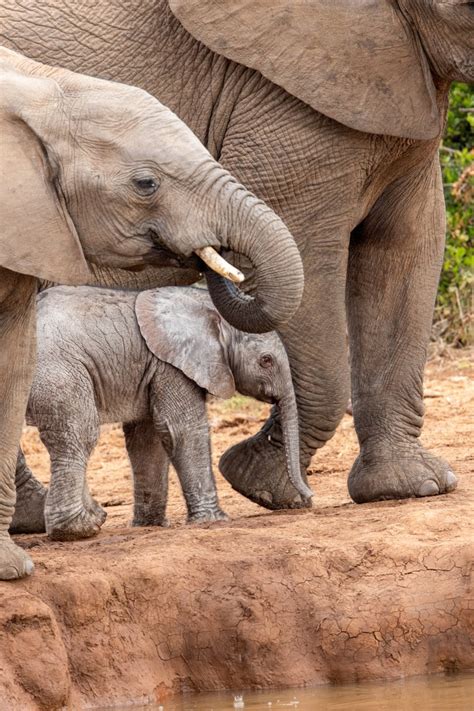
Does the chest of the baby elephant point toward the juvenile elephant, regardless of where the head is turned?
no

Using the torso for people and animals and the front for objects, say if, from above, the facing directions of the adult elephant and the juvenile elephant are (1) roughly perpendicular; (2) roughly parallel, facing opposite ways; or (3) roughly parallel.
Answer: roughly parallel

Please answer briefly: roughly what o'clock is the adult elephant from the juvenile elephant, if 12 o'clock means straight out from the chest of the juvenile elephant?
The adult elephant is roughly at 10 o'clock from the juvenile elephant.

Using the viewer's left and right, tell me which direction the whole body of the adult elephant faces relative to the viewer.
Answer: facing to the right of the viewer

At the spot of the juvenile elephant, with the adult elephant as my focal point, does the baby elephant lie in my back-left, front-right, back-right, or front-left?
front-left

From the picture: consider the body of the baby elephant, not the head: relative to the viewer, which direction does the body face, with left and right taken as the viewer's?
facing to the right of the viewer

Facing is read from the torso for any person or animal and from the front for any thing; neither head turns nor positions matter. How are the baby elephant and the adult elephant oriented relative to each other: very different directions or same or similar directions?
same or similar directions

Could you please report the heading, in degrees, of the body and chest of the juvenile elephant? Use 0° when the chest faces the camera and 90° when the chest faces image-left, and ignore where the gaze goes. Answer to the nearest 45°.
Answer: approximately 270°

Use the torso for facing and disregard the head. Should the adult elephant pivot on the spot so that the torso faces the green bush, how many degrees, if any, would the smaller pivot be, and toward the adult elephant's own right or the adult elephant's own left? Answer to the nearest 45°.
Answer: approximately 90° to the adult elephant's own left

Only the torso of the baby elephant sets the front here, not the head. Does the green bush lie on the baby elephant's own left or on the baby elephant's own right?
on the baby elephant's own left
